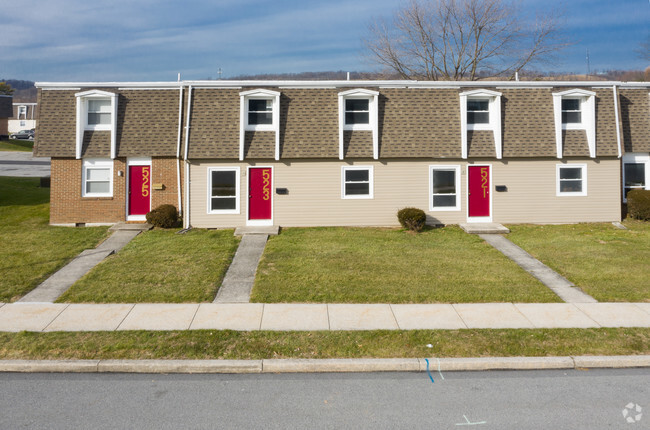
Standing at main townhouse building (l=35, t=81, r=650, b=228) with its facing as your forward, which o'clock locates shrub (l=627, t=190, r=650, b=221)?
The shrub is roughly at 9 o'clock from the main townhouse building.

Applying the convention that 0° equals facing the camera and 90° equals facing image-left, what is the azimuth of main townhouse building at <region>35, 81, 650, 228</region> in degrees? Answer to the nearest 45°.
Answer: approximately 0°
